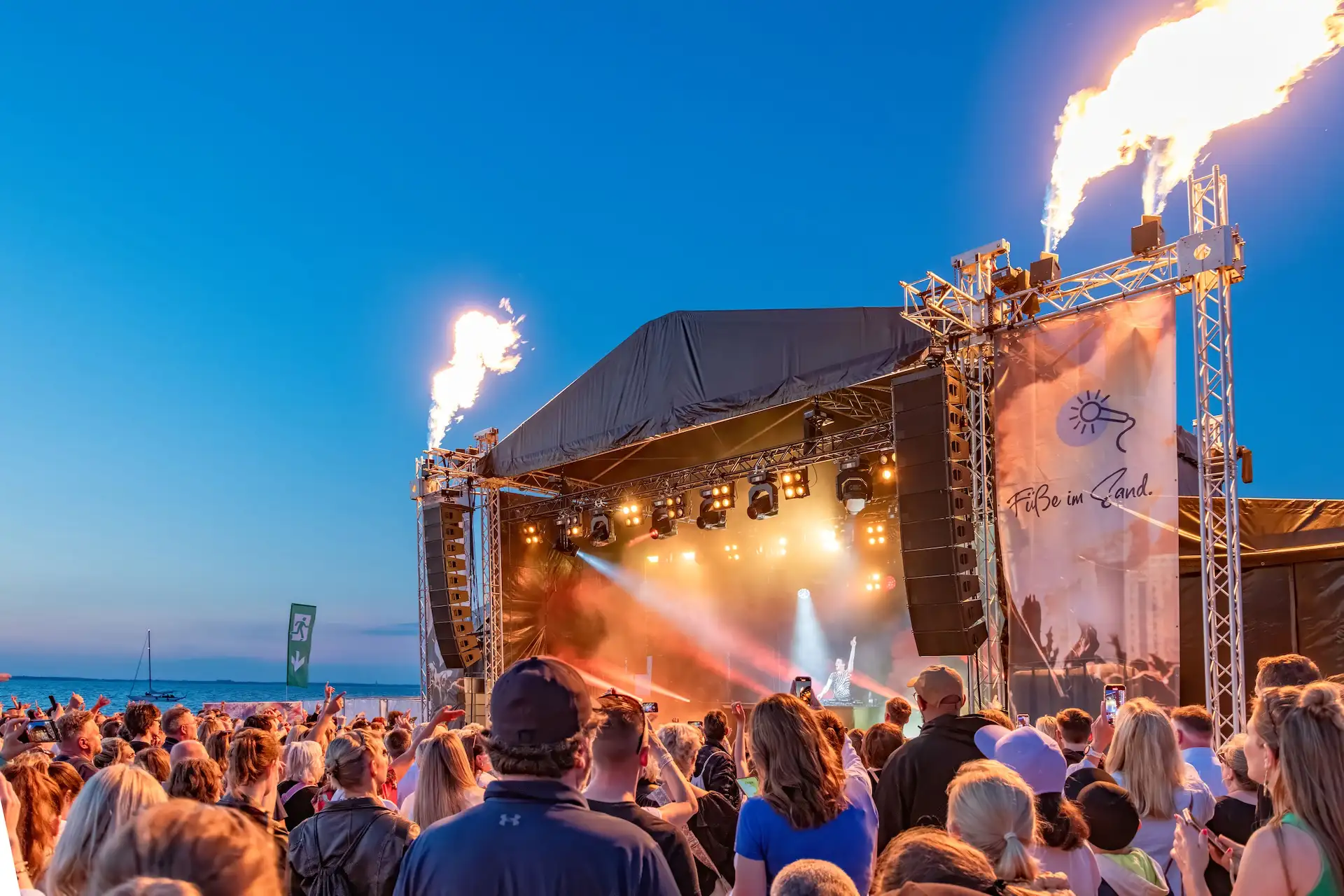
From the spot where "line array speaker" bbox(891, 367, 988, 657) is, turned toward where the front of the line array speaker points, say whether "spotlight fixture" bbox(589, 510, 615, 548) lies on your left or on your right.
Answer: on your right

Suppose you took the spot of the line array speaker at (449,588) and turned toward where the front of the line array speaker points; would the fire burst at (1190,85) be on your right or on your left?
on your left

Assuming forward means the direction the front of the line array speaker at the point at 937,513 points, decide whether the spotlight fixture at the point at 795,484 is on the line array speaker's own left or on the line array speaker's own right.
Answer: on the line array speaker's own right

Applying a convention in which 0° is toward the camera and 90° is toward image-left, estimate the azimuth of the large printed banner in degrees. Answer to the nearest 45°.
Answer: approximately 45°

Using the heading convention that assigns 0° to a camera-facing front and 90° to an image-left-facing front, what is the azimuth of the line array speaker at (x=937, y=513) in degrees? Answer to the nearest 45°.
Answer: approximately 45°

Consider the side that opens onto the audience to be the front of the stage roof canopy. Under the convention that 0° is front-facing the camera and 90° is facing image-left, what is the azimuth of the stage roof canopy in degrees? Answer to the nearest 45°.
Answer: approximately 45°
